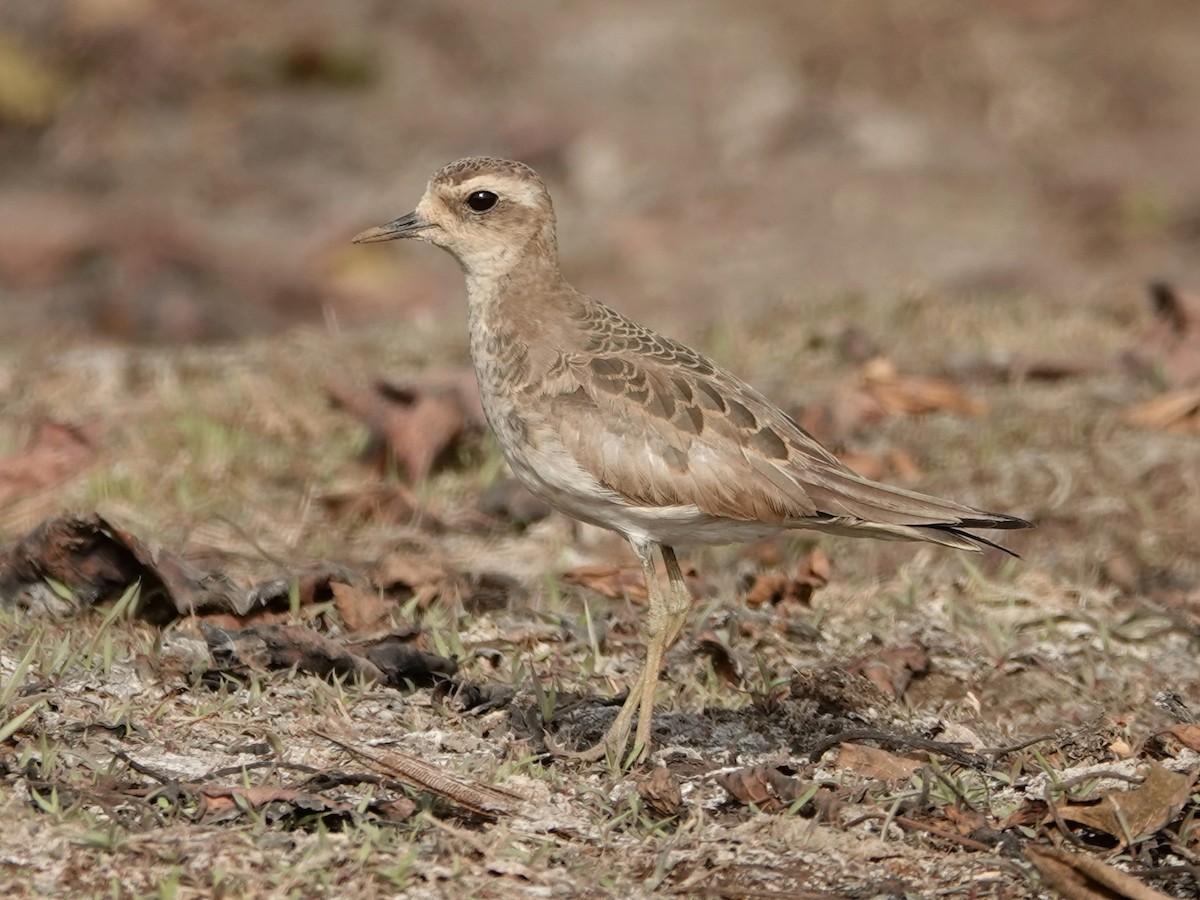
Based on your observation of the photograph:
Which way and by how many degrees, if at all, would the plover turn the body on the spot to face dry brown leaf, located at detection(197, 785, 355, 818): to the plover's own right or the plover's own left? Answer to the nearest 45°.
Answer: approximately 45° to the plover's own left

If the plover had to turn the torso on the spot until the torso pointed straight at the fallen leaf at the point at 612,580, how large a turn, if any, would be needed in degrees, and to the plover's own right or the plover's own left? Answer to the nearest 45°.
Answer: approximately 90° to the plover's own right

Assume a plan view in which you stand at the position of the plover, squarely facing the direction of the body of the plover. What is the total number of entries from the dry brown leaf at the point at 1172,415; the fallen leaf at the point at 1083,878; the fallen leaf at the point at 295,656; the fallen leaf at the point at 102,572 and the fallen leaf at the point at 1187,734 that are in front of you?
2

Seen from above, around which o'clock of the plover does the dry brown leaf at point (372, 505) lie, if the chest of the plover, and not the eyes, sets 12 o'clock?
The dry brown leaf is roughly at 2 o'clock from the plover.

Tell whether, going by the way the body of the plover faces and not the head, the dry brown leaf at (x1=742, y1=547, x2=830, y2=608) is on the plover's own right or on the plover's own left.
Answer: on the plover's own right

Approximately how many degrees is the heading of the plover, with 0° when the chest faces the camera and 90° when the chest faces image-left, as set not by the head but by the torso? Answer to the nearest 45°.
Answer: approximately 90°

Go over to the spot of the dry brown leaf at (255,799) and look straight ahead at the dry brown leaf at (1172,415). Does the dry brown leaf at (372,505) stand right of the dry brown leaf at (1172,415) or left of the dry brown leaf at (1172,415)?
left
